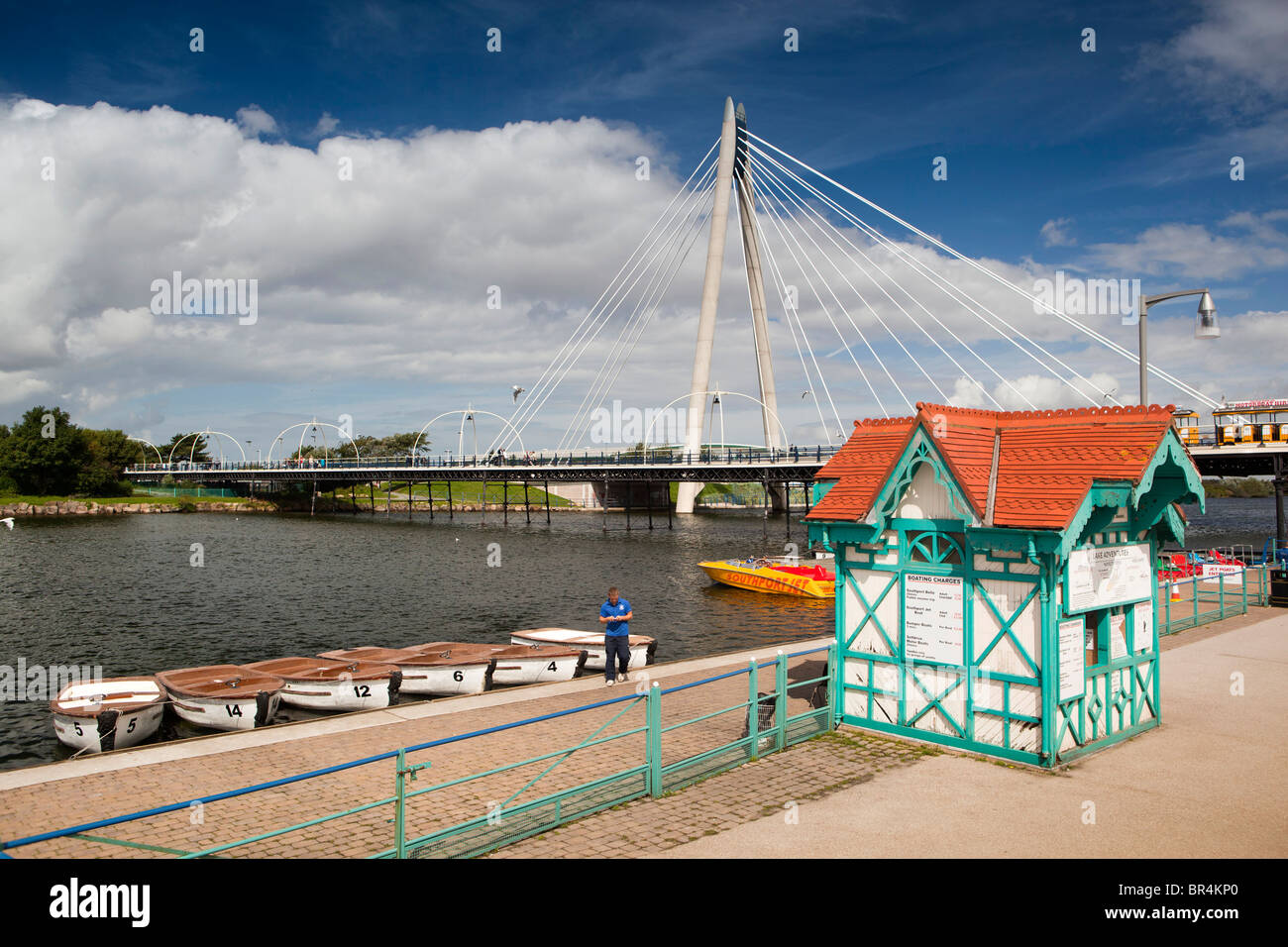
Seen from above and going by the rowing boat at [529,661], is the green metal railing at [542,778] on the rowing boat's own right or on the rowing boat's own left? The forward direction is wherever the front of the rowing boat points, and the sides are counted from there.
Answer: on the rowing boat's own right

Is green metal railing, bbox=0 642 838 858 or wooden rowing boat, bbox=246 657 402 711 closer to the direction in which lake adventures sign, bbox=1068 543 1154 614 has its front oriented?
the green metal railing

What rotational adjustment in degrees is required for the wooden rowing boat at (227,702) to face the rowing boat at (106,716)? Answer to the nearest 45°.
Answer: approximately 135° to its right

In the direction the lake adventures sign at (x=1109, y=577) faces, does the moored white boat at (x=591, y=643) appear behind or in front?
behind

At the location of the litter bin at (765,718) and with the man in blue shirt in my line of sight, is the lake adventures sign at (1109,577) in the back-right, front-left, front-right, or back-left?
back-right
